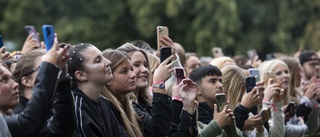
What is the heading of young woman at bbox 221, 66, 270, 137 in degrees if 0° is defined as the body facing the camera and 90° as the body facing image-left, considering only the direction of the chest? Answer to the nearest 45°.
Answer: approximately 270°

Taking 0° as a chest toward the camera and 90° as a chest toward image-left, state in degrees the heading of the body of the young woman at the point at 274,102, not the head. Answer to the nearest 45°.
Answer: approximately 315°

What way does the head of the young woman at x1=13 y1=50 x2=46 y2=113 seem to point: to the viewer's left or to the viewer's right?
to the viewer's right

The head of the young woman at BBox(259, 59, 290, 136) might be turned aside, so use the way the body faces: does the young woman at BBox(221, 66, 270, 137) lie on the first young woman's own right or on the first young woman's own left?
on the first young woman's own right

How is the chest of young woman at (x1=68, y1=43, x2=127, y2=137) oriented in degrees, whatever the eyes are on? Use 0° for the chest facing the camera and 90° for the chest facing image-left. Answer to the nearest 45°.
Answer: approximately 270°

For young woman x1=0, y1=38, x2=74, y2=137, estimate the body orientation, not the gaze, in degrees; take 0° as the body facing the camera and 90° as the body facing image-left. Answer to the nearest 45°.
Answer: approximately 270°

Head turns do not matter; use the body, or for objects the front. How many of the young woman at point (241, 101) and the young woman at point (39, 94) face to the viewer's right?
2
